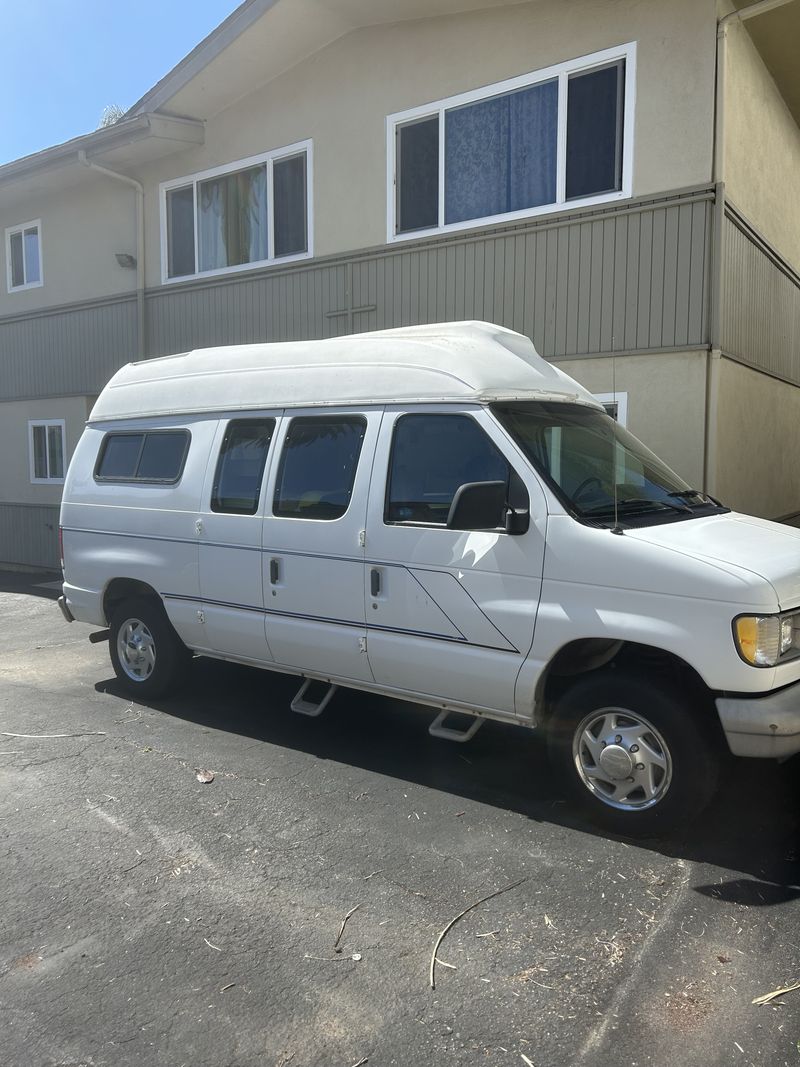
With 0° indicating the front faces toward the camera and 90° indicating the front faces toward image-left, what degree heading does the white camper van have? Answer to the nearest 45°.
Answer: approximately 315°
